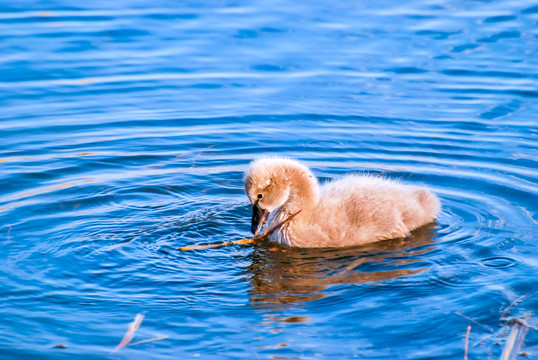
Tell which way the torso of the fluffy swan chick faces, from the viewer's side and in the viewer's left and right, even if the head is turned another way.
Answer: facing to the left of the viewer

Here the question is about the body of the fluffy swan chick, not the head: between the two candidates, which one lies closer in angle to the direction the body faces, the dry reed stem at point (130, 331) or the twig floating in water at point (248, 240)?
the twig floating in water

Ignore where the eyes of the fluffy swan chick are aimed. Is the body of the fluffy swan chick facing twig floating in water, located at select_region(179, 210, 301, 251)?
yes

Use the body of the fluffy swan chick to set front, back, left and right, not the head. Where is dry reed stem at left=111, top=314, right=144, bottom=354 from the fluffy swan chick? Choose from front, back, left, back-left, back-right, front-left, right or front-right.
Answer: front-left
